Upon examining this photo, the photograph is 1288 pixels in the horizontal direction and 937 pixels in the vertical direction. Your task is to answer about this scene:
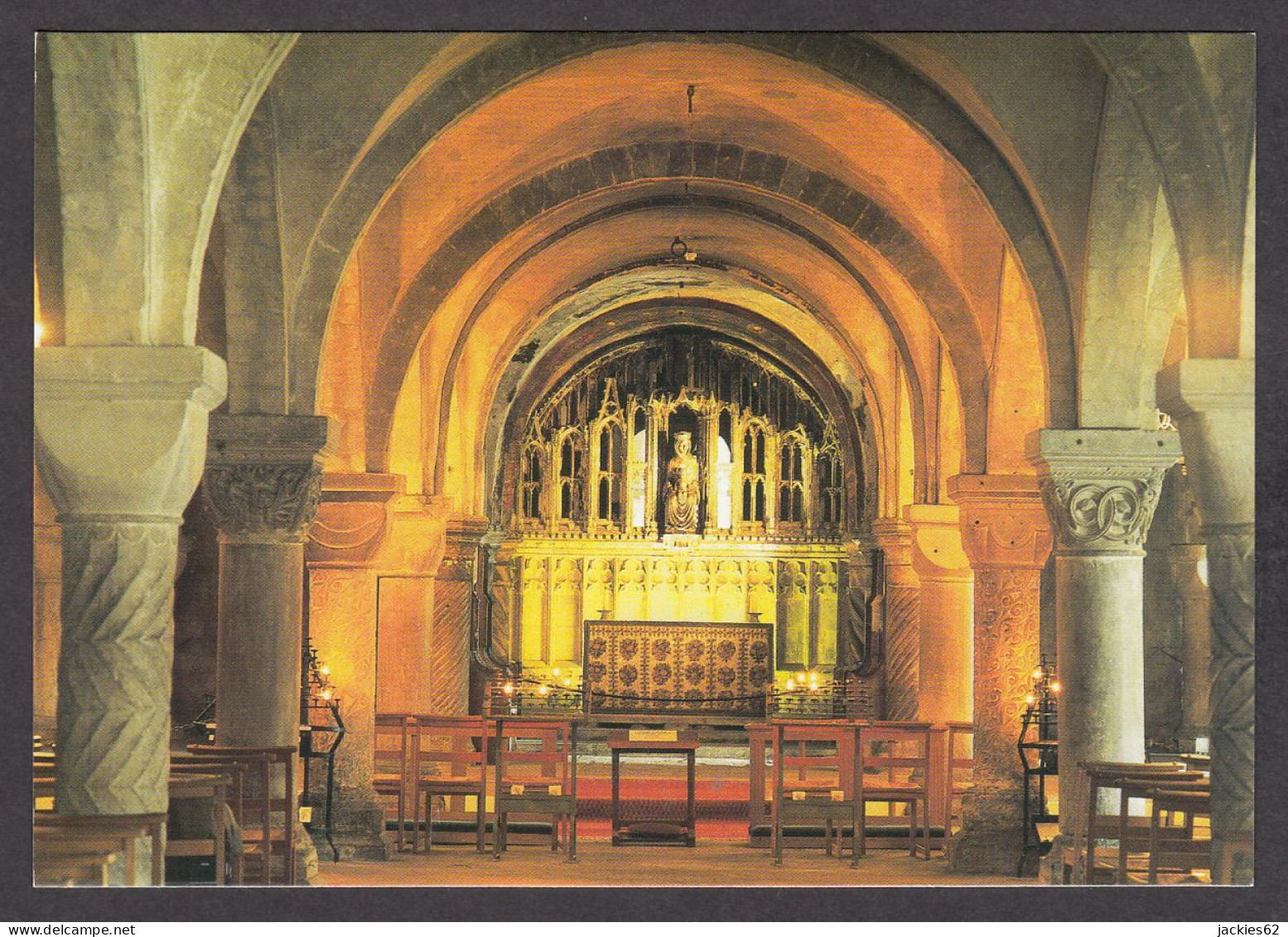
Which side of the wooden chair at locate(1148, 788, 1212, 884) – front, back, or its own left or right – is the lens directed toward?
back

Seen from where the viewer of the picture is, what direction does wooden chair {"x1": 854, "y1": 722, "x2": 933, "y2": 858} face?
facing away from the viewer

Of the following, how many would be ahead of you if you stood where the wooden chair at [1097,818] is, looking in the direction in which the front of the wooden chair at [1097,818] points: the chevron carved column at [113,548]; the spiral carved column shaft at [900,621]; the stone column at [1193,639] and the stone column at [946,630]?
3

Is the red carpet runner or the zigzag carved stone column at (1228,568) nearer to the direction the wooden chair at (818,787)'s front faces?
the red carpet runner

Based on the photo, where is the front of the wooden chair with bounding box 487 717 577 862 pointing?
away from the camera

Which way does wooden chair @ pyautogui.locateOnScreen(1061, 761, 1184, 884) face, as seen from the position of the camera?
facing away from the viewer

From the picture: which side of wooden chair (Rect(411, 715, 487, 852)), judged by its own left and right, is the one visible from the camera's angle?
back

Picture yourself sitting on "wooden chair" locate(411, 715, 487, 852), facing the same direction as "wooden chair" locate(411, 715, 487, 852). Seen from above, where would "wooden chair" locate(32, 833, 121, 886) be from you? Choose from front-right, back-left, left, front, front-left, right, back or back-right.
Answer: back

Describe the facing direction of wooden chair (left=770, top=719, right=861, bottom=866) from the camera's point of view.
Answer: facing away from the viewer
